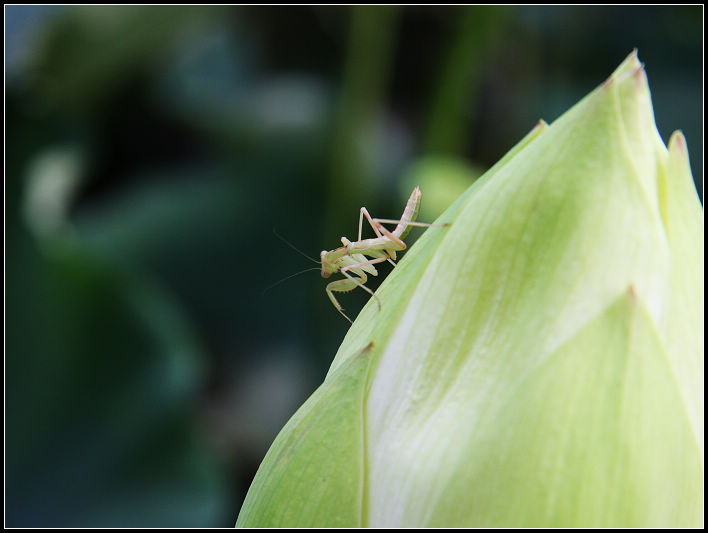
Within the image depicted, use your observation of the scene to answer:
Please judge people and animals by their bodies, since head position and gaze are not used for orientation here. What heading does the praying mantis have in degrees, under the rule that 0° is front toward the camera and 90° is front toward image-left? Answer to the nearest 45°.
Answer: approximately 90°
